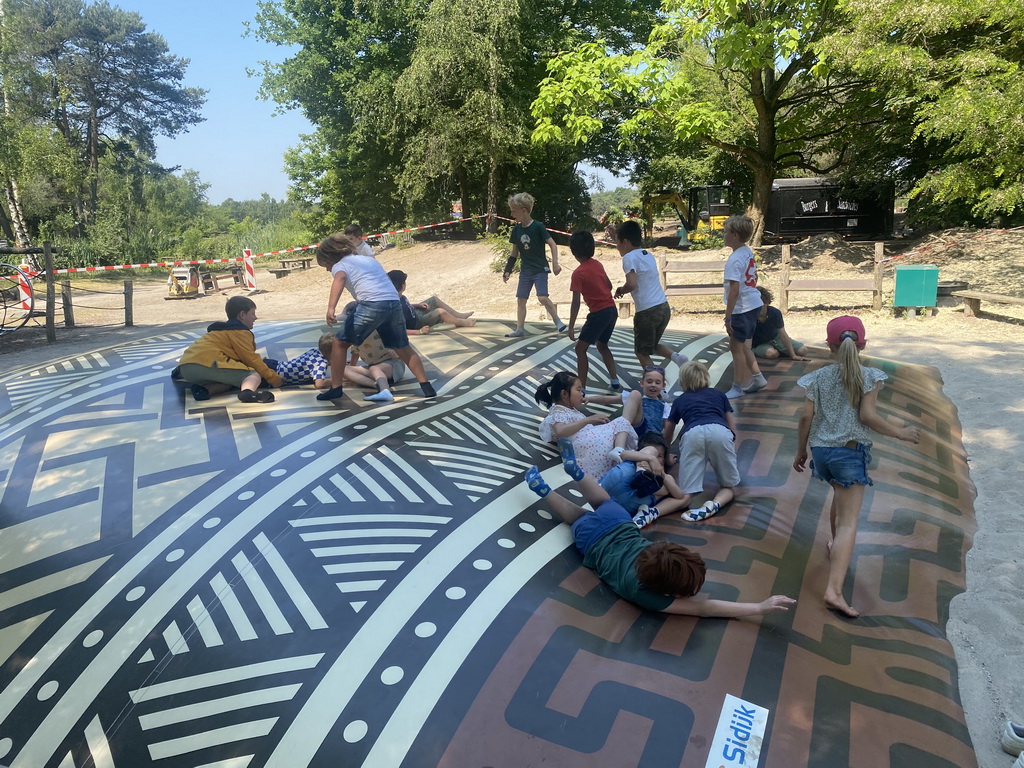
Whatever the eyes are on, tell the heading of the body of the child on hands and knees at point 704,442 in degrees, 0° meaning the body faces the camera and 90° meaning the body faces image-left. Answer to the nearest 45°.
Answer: approximately 180°

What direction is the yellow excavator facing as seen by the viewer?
to the viewer's left

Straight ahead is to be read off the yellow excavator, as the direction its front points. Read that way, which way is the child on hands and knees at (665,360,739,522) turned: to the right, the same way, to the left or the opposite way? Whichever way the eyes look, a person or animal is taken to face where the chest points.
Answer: to the right

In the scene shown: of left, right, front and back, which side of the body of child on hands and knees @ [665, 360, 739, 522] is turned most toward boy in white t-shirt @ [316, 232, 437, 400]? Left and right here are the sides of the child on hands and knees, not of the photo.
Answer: left

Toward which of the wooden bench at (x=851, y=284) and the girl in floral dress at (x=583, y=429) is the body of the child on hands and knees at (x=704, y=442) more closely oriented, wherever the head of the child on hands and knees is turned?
the wooden bench

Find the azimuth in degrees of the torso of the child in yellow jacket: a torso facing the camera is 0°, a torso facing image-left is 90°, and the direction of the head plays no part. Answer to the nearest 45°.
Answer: approximately 270°

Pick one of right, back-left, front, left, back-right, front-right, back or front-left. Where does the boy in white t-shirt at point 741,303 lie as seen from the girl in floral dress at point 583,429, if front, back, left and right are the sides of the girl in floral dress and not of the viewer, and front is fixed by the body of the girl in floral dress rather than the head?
front-left

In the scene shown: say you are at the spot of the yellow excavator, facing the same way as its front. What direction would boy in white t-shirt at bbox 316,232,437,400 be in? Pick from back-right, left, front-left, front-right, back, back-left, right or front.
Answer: left

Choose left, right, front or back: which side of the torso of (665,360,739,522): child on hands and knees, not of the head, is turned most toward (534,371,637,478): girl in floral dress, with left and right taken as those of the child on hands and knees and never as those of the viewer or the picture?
left

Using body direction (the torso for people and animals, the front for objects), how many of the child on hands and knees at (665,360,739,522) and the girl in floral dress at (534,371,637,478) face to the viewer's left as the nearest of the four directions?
0

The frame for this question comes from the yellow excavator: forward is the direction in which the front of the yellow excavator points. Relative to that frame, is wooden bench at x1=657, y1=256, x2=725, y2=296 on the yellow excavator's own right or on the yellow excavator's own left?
on the yellow excavator's own left
